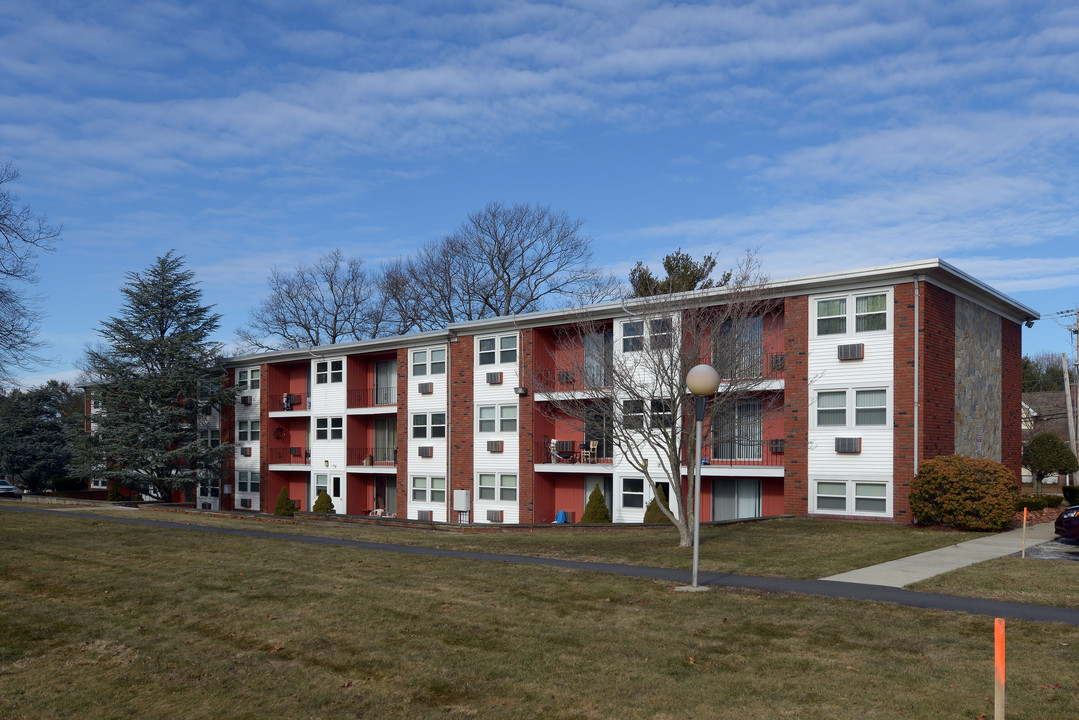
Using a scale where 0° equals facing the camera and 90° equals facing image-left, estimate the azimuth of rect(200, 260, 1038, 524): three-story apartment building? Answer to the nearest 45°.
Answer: approximately 45°

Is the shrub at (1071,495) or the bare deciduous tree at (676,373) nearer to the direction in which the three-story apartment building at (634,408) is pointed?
the bare deciduous tree

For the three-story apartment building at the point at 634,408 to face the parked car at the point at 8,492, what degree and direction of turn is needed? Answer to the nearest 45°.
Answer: approximately 90° to its right

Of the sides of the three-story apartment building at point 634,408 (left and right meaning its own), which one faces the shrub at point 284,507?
right

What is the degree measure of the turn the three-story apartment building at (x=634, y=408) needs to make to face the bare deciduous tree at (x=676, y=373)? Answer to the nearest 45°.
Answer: approximately 45° to its left

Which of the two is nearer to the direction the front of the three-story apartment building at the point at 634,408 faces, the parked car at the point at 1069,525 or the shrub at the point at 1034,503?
the parked car

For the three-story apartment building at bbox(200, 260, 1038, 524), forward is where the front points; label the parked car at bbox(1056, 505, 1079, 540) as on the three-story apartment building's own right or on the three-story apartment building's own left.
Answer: on the three-story apartment building's own left
